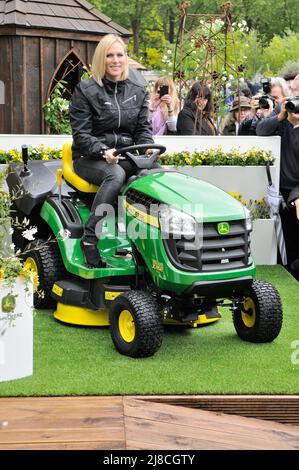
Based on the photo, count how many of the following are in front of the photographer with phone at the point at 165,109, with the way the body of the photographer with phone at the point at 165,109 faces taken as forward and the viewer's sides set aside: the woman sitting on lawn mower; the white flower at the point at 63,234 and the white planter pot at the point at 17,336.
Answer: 3

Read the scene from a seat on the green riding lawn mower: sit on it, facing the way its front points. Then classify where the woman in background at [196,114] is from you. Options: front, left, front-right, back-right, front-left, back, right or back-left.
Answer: back-left

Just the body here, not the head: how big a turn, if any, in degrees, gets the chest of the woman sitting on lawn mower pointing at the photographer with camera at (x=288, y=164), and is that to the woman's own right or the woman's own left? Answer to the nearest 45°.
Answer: approximately 90° to the woman's own left

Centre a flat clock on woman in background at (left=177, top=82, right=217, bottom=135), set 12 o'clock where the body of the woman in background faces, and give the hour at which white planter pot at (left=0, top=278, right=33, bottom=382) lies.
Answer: The white planter pot is roughly at 2 o'clock from the woman in background.

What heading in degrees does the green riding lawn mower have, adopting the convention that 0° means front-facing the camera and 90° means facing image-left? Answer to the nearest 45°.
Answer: approximately 315°

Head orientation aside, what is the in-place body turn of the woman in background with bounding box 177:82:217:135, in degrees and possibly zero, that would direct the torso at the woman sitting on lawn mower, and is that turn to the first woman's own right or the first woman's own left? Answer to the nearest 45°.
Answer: approximately 45° to the first woman's own right
